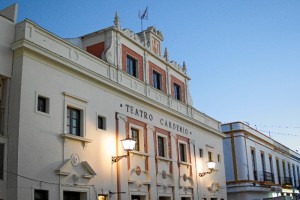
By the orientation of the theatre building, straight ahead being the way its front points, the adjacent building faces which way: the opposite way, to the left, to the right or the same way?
the same way

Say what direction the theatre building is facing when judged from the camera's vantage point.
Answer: facing the viewer and to the right of the viewer

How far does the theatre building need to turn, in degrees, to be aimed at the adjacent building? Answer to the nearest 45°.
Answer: approximately 90° to its left

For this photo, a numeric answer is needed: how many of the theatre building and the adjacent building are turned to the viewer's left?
0

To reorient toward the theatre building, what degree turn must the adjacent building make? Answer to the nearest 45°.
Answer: approximately 45° to its right
